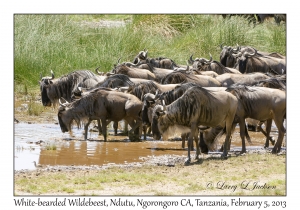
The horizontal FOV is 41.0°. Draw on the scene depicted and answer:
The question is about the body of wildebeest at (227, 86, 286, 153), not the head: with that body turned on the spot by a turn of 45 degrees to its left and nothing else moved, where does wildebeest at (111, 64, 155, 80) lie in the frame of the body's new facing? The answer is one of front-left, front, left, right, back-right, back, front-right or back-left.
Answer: right

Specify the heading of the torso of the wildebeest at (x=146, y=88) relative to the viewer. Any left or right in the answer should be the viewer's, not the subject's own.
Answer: facing to the left of the viewer

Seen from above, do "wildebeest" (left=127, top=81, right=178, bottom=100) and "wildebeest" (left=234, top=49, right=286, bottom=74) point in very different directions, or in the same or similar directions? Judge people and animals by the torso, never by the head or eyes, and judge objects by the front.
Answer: same or similar directions

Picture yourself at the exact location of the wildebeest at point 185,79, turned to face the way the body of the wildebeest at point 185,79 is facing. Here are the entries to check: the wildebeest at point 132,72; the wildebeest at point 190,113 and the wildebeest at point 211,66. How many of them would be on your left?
1

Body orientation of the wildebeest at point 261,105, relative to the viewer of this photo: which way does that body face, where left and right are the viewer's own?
facing to the left of the viewer

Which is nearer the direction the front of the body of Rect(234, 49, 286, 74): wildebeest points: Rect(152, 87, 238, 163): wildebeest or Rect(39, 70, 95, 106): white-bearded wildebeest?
the white-bearded wildebeest

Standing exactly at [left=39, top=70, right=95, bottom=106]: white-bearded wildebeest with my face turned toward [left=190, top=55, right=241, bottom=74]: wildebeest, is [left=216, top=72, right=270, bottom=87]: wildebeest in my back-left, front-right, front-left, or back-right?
front-right

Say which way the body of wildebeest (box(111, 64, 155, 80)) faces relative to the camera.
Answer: to the viewer's left

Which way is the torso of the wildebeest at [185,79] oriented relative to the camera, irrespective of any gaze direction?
to the viewer's left

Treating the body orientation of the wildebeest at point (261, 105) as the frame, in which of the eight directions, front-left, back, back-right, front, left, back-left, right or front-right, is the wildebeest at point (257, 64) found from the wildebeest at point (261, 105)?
right
